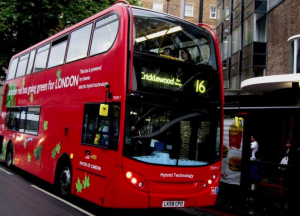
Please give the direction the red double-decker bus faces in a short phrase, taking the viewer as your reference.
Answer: facing the viewer and to the right of the viewer
